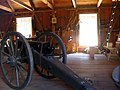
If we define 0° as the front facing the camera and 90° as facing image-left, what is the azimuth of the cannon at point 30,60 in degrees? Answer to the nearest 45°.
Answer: approximately 135°

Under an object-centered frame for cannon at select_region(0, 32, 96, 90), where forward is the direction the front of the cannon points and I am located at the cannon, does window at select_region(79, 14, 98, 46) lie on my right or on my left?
on my right

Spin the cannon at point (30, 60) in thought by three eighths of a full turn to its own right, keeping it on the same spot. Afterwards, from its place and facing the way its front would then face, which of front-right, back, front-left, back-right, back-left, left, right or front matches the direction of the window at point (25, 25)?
left
